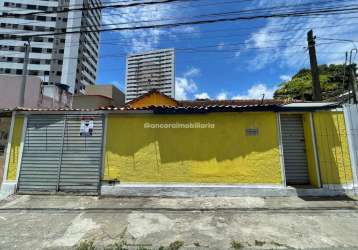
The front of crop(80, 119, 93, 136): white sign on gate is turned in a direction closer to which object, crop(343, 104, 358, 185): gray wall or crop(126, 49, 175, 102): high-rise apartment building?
the gray wall

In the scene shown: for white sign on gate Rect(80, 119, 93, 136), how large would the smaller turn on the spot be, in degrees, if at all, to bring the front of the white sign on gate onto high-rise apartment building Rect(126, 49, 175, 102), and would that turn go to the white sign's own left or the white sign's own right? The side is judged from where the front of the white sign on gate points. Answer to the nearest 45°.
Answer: approximately 180°

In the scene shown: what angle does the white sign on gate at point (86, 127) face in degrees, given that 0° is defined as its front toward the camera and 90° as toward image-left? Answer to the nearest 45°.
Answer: approximately 0°

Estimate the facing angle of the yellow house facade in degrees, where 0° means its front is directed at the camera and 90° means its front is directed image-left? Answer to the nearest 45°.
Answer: approximately 0°

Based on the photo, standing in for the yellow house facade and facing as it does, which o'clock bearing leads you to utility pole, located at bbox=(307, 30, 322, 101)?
The utility pole is roughly at 8 o'clock from the yellow house facade.
